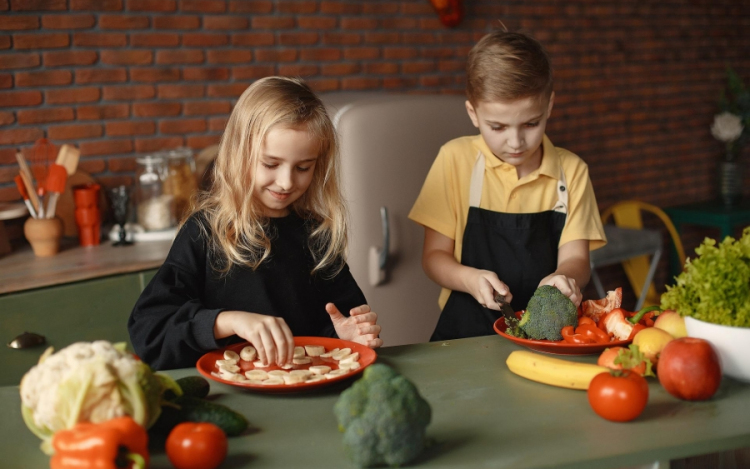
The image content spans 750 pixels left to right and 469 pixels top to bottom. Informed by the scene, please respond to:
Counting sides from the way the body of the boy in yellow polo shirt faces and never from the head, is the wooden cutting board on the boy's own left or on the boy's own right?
on the boy's own right

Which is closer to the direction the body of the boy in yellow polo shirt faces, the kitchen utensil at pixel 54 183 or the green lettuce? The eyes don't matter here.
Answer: the green lettuce

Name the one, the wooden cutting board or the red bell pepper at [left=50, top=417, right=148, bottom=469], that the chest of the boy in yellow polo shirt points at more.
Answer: the red bell pepper

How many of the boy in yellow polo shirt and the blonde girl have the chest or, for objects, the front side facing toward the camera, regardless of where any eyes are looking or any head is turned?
2

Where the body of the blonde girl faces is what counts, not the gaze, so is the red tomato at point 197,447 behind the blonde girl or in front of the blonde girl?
in front

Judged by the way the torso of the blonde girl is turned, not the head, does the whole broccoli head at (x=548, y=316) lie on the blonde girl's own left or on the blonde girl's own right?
on the blonde girl's own left

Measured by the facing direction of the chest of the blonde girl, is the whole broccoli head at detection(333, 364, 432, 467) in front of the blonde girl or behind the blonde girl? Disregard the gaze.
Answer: in front

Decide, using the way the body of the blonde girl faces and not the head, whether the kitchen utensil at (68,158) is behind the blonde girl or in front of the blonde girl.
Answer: behind

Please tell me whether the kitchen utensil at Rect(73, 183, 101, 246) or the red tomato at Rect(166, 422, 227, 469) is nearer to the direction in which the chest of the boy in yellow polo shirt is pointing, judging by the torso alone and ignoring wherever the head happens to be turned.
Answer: the red tomato

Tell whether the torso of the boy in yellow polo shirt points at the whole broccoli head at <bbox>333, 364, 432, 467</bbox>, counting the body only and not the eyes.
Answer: yes

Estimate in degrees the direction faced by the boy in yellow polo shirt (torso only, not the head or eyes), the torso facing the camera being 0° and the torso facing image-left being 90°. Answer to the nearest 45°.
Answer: approximately 0°

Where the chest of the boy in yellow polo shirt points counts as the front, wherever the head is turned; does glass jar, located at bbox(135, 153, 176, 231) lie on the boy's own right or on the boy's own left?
on the boy's own right

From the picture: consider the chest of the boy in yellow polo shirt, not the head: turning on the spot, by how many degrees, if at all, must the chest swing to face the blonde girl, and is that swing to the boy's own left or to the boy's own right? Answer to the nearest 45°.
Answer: approximately 45° to the boy's own right

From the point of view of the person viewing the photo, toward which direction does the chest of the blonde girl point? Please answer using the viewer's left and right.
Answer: facing the viewer

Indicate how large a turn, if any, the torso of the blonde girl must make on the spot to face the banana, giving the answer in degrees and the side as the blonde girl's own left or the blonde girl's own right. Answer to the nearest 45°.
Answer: approximately 45° to the blonde girl's own left
